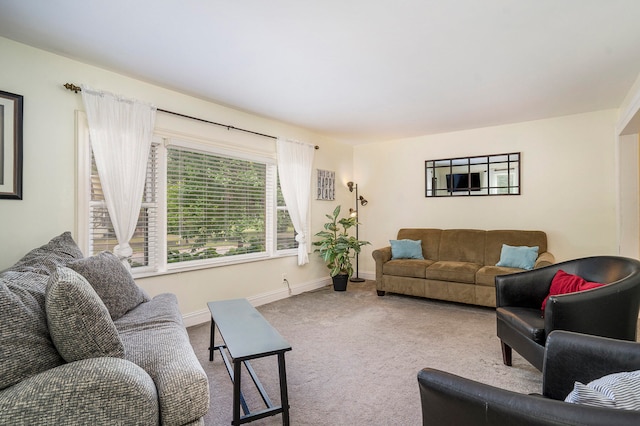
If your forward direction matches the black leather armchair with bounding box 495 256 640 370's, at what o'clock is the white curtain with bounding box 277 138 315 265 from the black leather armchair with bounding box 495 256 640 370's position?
The white curtain is roughly at 2 o'clock from the black leather armchair.

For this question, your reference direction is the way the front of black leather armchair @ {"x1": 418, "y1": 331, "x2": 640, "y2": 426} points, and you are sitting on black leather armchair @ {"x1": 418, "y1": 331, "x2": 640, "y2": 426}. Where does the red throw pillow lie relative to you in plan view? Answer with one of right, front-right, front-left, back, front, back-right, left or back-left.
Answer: front-right

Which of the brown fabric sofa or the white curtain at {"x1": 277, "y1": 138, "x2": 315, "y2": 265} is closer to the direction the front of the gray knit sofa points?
the brown fabric sofa

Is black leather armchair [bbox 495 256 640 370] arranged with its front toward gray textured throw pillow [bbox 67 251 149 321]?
yes

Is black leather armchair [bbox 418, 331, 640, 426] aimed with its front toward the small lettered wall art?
yes

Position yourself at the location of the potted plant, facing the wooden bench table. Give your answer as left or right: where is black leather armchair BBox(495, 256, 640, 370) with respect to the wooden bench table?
left

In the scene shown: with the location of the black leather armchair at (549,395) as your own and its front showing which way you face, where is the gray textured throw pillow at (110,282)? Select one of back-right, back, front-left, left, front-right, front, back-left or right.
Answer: front-left

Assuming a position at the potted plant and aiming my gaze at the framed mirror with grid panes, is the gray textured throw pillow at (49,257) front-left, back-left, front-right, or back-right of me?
back-right

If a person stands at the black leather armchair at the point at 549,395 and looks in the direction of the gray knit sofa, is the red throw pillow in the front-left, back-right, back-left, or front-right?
back-right

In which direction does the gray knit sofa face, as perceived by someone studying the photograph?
facing to the right of the viewer

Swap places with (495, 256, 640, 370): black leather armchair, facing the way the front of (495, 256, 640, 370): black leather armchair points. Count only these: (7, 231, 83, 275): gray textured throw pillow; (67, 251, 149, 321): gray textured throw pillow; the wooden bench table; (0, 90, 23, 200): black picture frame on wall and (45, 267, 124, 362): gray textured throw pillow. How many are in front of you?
5

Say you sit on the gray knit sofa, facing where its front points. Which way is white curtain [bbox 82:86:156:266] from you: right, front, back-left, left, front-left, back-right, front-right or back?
left

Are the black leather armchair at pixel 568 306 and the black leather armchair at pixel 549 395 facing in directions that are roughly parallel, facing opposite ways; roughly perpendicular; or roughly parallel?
roughly perpendicular

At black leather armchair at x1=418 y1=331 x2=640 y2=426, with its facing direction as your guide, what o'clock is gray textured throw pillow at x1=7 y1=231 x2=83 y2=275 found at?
The gray textured throw pillow is roughly at 10 o'clock from the black leather armchair.

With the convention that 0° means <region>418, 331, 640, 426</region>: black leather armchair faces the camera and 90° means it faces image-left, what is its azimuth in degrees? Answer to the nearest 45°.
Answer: approximately 135°

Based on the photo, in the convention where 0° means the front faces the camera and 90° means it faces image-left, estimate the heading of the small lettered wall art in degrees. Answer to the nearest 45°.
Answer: approximately 315°
